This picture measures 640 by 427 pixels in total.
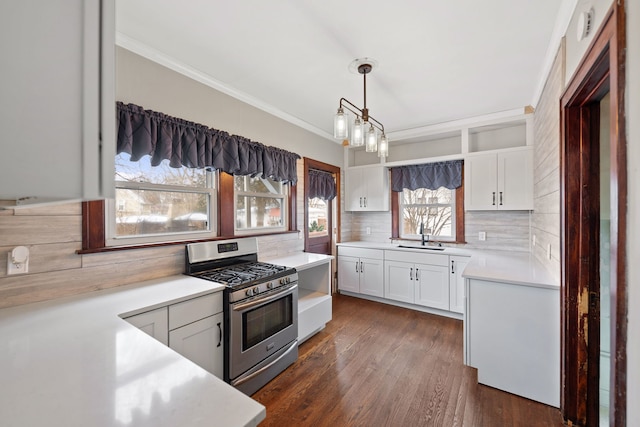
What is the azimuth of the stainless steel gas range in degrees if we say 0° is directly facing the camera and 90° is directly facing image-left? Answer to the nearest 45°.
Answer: approximately 315°

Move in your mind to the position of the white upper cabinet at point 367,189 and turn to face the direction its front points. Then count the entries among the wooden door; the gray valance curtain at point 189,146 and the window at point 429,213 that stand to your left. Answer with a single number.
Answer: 1

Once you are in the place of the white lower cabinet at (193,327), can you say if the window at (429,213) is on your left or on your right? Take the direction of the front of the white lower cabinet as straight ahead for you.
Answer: on your left

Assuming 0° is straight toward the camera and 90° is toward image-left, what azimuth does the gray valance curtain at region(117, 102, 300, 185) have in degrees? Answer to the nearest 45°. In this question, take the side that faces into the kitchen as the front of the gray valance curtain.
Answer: approximately 315°

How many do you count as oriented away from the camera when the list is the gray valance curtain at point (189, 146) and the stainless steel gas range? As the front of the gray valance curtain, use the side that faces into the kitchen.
0

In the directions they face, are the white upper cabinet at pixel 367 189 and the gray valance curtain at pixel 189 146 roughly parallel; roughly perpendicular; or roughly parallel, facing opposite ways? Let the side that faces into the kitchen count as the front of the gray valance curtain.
roughly perpendicular

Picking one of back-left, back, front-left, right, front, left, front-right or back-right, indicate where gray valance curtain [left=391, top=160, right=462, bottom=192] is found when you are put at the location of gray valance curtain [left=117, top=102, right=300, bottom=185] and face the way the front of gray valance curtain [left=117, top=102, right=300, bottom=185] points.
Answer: front-left

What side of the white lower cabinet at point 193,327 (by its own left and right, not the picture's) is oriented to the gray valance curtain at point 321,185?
left

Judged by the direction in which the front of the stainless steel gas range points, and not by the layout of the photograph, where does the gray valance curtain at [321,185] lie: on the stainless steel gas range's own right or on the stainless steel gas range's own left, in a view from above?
on the stainless steel gas range's own left

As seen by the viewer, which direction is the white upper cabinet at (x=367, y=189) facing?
toward the camera

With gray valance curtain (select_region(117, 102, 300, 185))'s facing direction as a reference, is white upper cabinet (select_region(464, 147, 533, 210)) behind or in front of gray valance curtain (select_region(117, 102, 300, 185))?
in front

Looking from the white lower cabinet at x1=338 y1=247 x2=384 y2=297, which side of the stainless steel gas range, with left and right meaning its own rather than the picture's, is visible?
left
